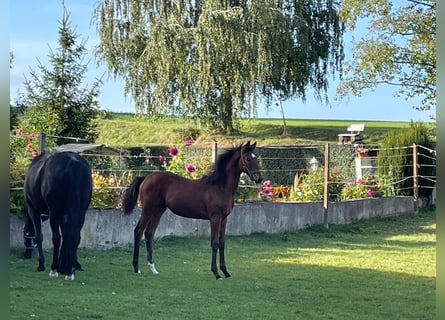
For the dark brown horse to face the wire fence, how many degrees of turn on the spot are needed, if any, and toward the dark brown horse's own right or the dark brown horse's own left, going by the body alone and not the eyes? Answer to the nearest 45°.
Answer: approximately 90° to the dark brown horse's own left

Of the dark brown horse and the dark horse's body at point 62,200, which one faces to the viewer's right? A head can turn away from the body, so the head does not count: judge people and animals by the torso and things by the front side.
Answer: the dark brown horse

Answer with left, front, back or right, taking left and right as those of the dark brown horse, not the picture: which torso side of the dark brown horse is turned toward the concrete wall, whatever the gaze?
left

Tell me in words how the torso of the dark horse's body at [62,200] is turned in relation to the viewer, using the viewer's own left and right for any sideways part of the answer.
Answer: facing away from the viewer and to the left of the viewer

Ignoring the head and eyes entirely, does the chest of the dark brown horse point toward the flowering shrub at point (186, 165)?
no

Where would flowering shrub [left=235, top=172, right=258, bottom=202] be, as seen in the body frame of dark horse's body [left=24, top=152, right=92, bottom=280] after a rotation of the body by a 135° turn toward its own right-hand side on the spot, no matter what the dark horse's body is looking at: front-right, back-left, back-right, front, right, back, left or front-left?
front-left

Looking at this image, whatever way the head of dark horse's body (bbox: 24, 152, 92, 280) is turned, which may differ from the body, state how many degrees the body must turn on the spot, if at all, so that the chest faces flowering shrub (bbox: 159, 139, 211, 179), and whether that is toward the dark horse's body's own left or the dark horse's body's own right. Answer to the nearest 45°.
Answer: approximately 90° to the dark horse's body's own right

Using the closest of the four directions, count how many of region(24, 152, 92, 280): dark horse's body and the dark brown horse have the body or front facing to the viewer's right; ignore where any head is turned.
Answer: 1

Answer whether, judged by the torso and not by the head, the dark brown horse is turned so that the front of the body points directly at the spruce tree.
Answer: no

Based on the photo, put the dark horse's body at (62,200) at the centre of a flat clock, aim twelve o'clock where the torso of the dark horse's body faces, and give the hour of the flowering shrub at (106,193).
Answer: The flowering shrub is roughly at 2 o'clock from the dark horse's body.

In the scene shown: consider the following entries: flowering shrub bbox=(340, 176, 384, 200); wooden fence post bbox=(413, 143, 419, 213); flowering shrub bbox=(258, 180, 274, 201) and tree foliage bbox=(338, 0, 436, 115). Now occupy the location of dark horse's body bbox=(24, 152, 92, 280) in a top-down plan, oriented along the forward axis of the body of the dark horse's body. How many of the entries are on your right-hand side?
4

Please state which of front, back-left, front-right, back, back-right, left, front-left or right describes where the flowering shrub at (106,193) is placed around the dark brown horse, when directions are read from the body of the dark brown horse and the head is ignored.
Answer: back-left

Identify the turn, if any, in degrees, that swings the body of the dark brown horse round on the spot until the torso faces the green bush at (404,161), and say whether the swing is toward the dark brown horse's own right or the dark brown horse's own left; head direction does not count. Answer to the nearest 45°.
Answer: approximately 45° to the dark brown horse's own left

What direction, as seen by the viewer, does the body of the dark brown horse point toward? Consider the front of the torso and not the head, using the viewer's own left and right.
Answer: facing to the right of the viewer

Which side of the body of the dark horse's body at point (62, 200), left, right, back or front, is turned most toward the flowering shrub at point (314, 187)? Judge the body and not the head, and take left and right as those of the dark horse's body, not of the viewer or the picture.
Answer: right

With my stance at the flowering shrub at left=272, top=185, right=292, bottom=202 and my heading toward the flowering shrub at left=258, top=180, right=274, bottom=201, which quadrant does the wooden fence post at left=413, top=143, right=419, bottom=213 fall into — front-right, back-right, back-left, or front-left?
back-left

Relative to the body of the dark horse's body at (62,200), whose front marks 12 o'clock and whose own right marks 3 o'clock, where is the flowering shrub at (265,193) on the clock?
The flowering shrub is roughly at 3 o'clock from the dark horse's body.

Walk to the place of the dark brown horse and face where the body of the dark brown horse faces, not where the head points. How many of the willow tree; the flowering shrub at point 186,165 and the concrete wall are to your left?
3
